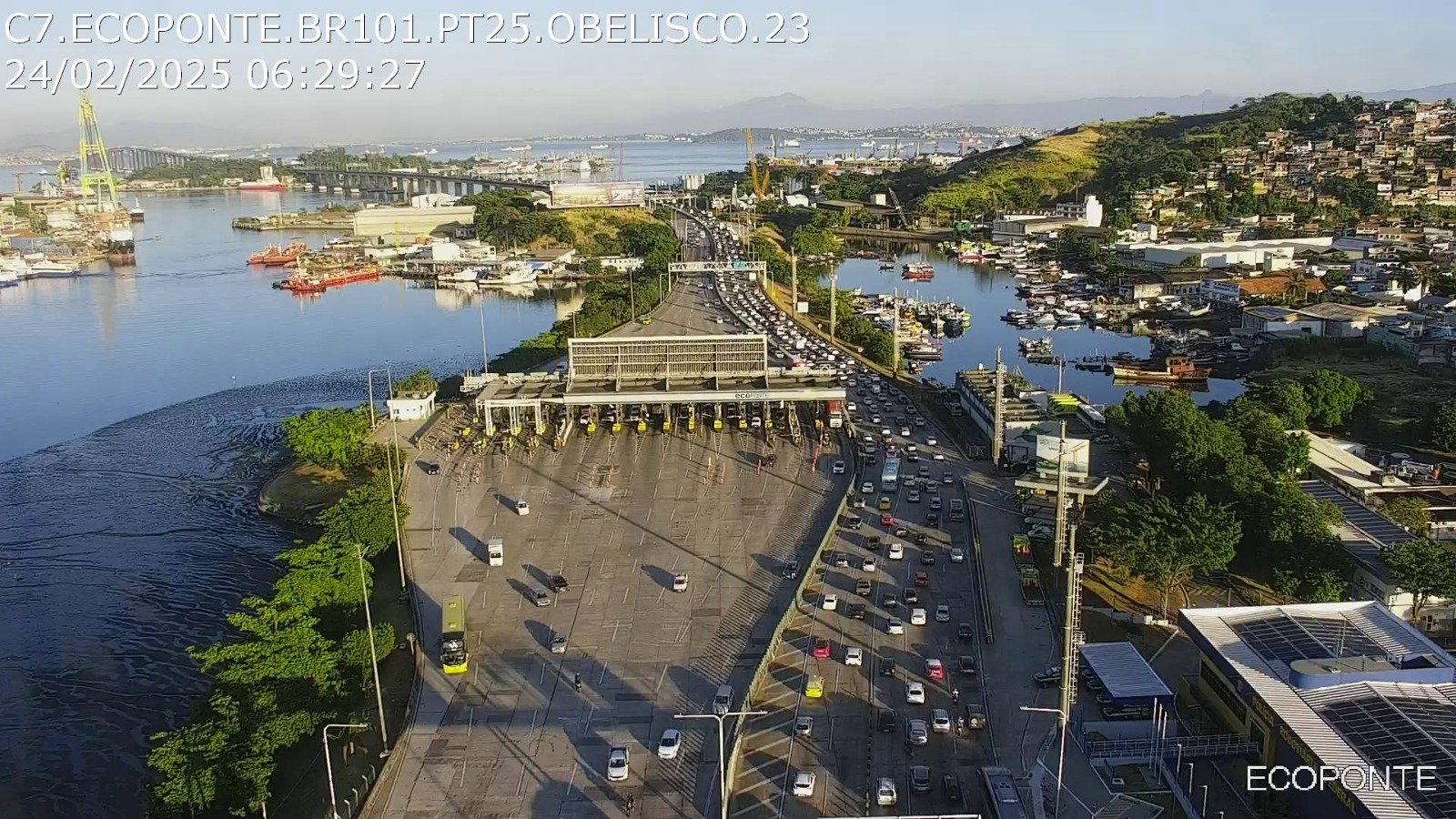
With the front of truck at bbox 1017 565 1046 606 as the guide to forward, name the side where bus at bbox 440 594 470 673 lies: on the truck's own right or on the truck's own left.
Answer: on the truck's own left

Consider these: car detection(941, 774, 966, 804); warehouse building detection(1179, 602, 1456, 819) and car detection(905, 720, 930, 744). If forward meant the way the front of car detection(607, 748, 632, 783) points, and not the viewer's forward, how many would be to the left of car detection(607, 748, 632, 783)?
3

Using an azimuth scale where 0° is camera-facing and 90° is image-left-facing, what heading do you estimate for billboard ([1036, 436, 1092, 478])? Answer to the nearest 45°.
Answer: approximately 0°

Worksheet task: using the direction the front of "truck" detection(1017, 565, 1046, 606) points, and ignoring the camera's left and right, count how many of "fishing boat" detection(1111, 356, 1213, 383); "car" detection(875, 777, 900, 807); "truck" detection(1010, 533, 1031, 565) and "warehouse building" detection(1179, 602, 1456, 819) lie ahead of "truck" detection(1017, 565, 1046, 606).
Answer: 2

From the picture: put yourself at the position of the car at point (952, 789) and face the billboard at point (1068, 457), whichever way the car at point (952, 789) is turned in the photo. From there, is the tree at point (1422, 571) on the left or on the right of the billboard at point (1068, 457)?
right

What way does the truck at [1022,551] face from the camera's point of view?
away from the camera

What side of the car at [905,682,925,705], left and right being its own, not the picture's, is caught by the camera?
back
